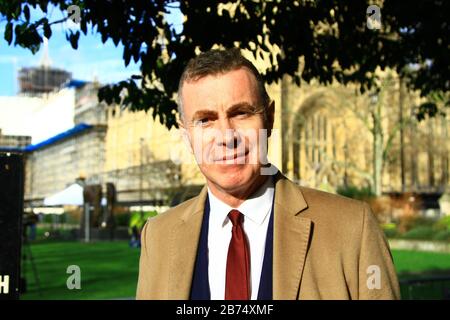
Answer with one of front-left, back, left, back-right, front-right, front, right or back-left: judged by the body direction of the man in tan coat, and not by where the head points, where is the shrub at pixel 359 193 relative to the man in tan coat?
back

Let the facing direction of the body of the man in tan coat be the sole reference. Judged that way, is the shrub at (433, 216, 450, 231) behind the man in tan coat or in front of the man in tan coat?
behind

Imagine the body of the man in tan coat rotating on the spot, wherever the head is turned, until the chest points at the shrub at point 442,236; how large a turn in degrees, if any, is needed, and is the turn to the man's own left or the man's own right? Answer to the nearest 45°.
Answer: approximately 180°

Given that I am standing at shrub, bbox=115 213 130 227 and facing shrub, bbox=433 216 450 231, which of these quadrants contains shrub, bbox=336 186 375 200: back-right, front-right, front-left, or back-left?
front-left

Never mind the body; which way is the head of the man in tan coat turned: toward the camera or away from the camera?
toward the camera

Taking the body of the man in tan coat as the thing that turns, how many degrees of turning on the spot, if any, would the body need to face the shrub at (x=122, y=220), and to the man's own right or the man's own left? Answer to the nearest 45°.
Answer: approximately 180°

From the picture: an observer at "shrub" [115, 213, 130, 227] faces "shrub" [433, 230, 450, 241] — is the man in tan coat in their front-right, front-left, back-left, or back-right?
front-right

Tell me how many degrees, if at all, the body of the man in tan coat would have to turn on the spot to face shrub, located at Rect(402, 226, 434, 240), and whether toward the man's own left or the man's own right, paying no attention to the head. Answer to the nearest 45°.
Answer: approximately 180°

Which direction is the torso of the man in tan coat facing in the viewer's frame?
toward the camera
